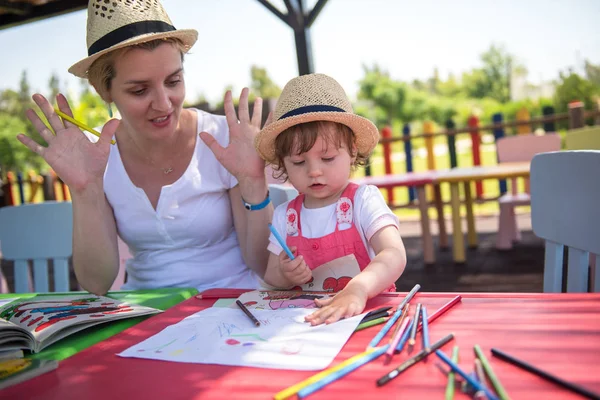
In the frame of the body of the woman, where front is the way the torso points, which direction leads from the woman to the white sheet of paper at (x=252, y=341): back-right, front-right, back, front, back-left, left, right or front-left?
front

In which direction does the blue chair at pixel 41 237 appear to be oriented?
toward the camera

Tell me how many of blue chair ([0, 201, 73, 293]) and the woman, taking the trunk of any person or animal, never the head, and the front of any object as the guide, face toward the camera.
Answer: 2

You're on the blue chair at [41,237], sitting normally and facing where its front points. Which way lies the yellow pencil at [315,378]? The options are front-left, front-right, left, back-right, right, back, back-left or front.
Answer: front

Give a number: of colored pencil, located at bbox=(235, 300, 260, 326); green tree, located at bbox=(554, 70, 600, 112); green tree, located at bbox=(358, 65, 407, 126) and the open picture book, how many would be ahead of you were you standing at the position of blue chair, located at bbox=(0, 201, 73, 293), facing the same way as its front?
2

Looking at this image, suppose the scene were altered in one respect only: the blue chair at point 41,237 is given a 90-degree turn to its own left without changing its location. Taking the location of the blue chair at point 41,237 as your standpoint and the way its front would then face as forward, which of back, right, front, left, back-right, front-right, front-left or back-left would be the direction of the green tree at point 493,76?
front-left

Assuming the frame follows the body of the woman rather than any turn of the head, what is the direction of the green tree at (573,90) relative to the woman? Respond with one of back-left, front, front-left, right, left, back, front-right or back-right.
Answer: back-left

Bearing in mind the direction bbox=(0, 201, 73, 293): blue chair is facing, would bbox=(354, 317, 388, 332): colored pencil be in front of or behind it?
in front

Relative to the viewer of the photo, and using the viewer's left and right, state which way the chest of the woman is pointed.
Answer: facing the viewer

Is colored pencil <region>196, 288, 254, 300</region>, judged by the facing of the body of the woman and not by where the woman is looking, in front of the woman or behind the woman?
in front

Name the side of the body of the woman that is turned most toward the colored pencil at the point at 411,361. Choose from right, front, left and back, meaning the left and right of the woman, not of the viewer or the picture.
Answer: front

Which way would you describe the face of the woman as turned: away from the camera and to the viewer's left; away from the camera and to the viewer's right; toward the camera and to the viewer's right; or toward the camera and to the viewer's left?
toward the camera and to the viewer's right

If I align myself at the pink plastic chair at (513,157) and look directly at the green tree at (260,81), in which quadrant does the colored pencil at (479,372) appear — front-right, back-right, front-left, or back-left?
back-left

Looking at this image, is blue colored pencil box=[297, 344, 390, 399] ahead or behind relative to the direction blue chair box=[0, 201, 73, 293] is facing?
ahead

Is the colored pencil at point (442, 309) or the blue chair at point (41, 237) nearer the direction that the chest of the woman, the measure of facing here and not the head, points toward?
the colored pencil
